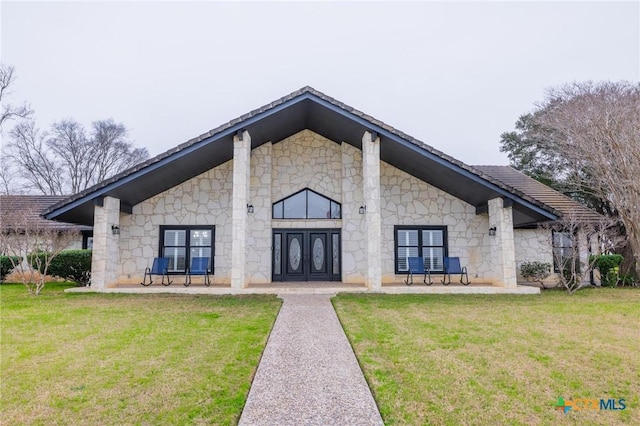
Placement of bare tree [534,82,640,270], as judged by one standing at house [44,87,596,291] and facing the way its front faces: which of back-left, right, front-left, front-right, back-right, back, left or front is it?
left

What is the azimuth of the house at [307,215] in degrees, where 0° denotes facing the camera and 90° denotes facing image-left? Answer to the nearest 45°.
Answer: approximately 0°

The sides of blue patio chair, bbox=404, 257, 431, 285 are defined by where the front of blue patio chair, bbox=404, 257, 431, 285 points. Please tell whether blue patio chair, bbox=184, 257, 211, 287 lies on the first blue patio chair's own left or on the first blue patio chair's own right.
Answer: on the first blue patio chair's own right

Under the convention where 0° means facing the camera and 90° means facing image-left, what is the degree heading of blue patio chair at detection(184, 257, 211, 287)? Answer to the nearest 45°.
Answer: approximately 0°

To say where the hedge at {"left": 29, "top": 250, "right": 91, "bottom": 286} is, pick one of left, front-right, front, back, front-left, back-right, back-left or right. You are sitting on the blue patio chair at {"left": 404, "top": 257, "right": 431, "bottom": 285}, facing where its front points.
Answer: right

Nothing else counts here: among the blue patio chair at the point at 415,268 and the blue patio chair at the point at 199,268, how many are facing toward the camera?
2

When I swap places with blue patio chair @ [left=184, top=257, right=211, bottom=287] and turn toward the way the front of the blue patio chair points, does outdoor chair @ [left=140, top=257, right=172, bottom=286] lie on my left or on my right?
on my right

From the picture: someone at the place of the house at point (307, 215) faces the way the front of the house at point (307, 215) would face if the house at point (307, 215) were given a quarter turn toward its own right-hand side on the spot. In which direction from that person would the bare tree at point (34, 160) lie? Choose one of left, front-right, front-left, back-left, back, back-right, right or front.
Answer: front-right

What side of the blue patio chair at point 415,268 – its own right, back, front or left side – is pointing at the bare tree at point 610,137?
left

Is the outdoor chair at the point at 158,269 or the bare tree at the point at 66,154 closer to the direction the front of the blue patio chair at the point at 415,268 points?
the outdoor chair

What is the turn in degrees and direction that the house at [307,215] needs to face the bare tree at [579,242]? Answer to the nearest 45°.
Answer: approximately 90° to its left
